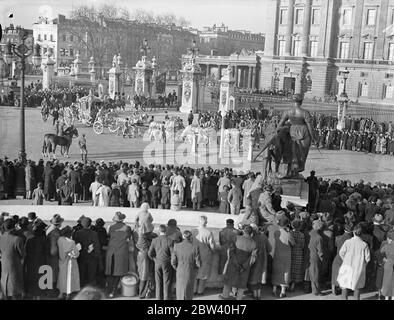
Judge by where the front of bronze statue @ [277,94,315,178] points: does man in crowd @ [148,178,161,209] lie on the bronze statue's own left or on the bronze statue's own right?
on the bronze statue's own left

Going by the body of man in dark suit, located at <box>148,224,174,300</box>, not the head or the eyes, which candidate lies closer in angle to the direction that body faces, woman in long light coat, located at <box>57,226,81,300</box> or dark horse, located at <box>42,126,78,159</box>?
the dark horse

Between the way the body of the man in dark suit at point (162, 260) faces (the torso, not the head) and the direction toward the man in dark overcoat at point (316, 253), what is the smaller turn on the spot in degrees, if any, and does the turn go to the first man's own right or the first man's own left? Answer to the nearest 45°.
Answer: approximately 90° to the first man's own right

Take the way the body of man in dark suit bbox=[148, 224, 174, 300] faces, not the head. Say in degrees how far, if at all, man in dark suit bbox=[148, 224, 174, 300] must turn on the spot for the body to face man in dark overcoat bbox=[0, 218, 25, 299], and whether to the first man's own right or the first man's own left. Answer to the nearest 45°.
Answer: approximately 90° to the first man's own left

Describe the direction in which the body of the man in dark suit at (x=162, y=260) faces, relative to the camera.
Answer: away from the camera

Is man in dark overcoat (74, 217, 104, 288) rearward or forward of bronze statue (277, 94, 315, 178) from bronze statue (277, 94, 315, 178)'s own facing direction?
rearward

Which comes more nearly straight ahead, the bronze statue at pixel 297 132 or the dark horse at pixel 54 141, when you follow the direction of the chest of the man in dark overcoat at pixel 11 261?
the dark horse

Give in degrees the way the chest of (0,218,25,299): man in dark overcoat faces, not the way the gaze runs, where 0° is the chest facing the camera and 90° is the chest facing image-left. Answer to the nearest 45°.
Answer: approximately 180°

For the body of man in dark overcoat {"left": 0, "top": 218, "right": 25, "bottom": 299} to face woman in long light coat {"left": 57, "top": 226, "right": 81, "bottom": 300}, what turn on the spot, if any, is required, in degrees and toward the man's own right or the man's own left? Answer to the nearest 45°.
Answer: approximately 90° to the man's own right

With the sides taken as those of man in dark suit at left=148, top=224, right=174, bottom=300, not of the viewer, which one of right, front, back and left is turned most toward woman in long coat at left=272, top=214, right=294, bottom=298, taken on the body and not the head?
right

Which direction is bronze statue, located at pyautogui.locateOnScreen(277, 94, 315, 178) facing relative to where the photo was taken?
away from the camera

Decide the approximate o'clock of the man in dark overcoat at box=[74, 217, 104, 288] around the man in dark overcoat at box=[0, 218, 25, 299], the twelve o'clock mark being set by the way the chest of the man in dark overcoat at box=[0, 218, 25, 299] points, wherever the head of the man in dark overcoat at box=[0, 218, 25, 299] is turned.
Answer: the man in dark overcoat at box=[74, 217, 104, 288] is roughly at 3 o'clock from the man in dark overcoat at box=[0, 218, 25, 299].
